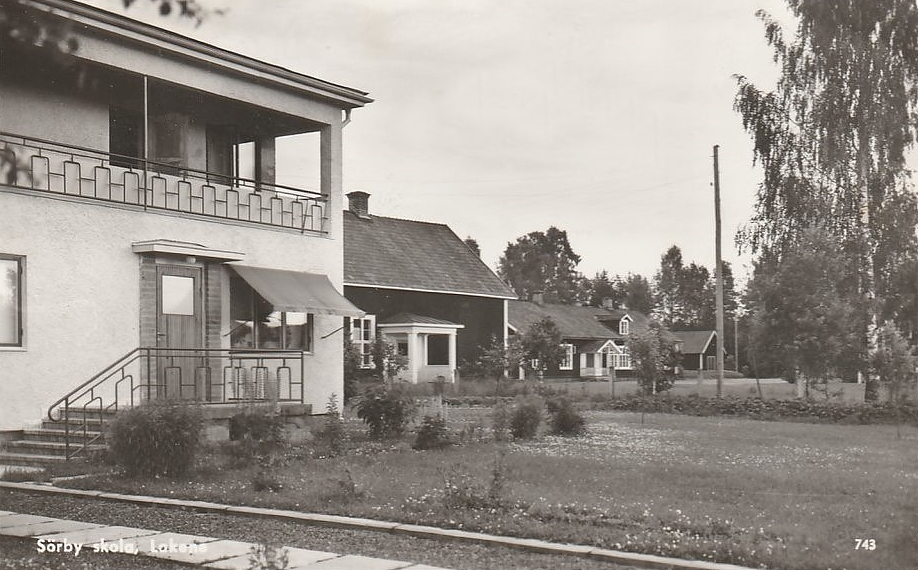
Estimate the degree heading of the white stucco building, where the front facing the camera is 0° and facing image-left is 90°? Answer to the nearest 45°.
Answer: approximately 315°

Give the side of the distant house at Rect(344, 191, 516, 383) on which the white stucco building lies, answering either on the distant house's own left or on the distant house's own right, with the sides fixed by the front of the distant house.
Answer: on the distant house's own right

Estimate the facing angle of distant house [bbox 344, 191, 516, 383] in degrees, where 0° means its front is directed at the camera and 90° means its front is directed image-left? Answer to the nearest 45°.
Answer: approximately 315°

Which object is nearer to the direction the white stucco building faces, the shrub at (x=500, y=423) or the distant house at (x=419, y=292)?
the shrub

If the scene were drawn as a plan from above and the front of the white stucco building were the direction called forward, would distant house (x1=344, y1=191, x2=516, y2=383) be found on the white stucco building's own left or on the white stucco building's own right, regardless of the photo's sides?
on the white stucco building's own left

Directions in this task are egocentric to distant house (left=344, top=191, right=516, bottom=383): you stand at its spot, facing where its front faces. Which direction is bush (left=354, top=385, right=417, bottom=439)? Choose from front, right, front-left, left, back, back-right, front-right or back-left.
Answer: front-right

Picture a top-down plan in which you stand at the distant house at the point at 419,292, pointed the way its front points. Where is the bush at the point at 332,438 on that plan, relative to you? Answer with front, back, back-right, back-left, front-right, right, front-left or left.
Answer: front-right
